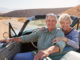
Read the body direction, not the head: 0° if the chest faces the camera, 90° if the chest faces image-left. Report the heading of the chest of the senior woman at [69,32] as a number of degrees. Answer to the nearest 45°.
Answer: approximately 45°
